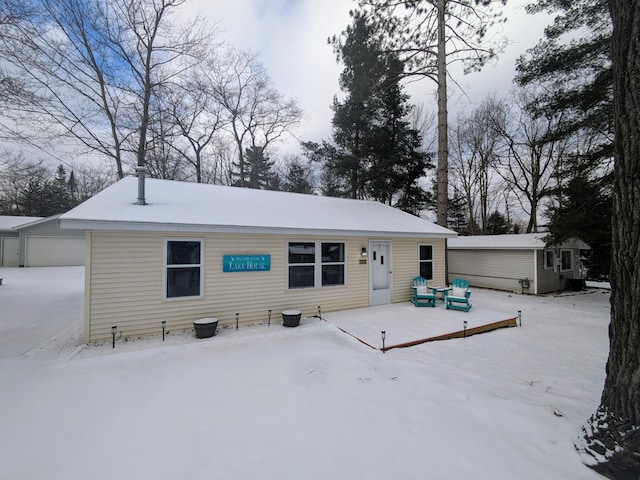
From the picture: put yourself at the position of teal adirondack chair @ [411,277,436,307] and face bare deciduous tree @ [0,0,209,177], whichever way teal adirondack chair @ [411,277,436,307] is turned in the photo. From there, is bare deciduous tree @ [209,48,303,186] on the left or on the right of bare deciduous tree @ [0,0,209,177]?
right

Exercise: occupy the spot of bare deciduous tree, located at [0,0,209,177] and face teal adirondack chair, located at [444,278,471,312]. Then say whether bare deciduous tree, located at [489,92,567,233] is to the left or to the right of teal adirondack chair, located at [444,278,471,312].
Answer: left

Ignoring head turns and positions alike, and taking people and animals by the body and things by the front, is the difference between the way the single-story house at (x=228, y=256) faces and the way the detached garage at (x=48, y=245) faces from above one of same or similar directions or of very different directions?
same or similar directions

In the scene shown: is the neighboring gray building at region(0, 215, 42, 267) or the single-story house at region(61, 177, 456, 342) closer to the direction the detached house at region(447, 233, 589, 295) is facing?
the single-story house

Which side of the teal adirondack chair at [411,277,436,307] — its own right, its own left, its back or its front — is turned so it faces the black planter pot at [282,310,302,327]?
right

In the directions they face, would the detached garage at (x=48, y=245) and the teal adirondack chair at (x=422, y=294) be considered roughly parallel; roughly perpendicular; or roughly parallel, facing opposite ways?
roughly parallel

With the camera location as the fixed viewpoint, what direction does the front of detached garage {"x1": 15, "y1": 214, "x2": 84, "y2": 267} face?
facing the viewer

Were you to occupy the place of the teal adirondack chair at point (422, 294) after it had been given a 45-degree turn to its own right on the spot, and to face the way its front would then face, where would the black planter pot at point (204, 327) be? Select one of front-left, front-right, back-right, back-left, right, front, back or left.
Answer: front-right

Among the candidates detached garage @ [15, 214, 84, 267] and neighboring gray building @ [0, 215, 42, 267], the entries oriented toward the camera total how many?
2

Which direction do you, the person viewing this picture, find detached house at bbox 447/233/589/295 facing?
facing the viewer and to the right of the viewer

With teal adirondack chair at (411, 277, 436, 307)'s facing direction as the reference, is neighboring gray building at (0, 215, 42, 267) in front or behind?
behind

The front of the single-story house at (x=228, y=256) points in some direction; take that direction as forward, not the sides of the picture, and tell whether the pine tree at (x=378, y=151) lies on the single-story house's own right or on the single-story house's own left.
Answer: on the single-story house's own left
